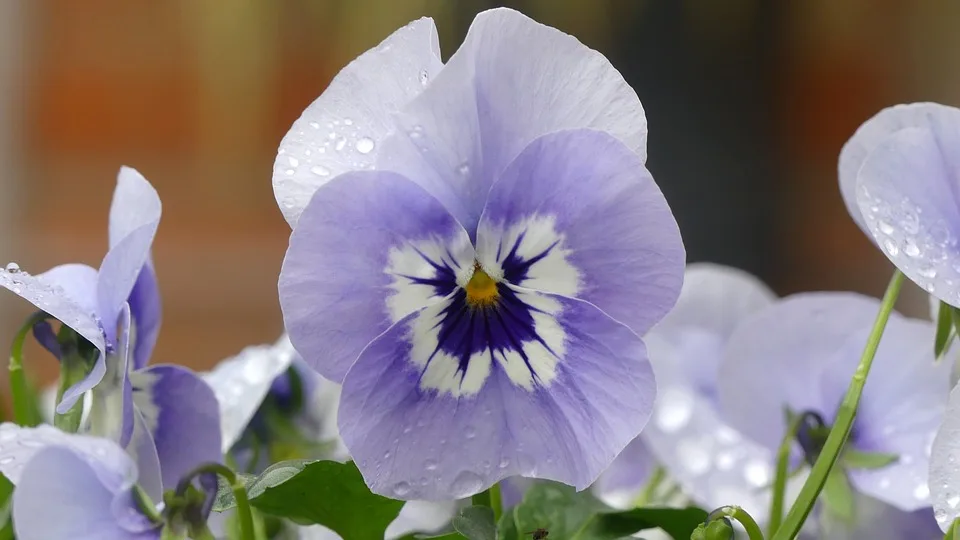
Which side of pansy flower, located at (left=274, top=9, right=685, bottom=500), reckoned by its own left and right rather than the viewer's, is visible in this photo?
front

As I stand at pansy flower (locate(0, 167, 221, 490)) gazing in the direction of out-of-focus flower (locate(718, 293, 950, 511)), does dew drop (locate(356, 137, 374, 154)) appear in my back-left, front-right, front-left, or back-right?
front-right

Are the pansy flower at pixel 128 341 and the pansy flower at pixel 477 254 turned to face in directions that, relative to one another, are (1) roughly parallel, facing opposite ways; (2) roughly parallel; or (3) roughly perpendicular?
roughly perpendicular
